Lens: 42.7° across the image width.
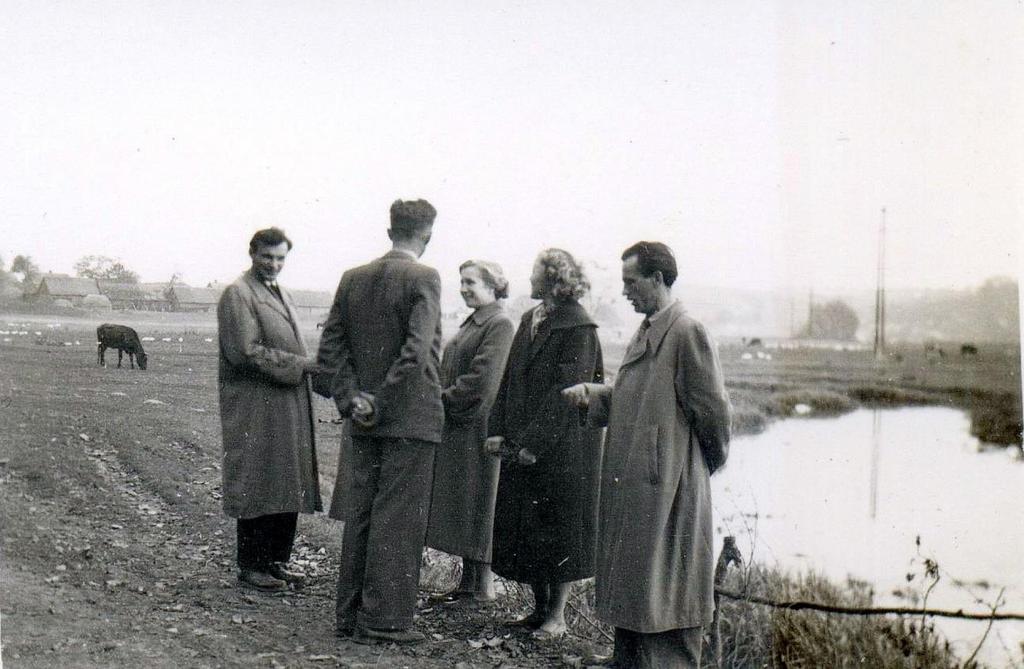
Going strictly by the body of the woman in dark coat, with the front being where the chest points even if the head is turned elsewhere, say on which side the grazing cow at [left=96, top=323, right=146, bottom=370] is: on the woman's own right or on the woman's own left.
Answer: on the woman's own right

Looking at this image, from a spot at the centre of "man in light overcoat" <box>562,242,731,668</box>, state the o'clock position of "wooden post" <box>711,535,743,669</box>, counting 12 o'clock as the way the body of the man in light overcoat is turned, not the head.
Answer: The wooden post is roughly at 5 o'clock from the man in light overcoat.

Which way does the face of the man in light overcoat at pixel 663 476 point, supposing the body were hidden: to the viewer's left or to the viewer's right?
to the viewer's left

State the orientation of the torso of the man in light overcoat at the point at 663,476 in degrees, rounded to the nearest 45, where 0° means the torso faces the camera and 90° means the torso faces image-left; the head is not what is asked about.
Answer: approximately 45°

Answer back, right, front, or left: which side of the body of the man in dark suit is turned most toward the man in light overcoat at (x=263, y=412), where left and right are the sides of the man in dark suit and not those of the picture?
left
